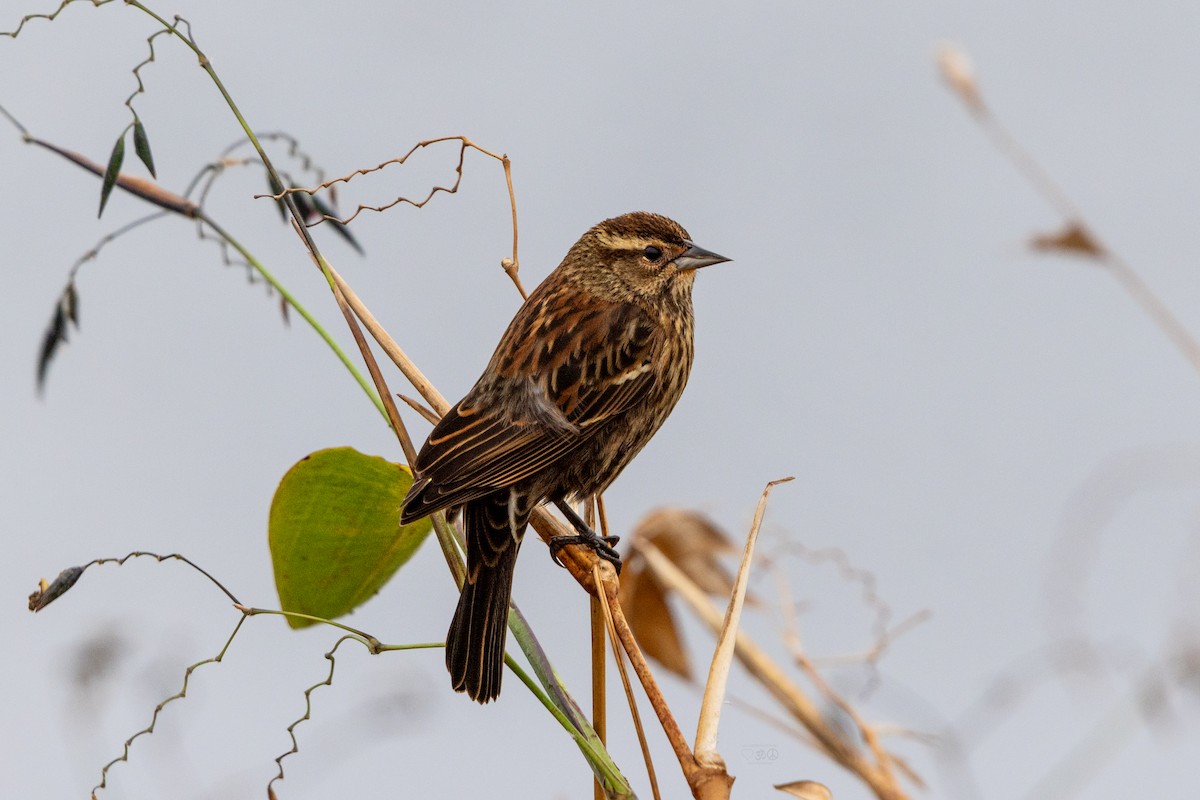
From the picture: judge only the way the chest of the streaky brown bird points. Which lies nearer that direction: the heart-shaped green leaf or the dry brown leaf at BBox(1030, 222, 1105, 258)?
the dry brown leaf

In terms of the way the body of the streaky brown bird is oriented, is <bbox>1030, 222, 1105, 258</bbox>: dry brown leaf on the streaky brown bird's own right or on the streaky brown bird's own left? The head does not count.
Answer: on the streaky brown bird's own right

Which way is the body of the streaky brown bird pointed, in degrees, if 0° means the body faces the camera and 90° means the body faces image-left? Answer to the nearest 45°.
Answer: approximately 270°
